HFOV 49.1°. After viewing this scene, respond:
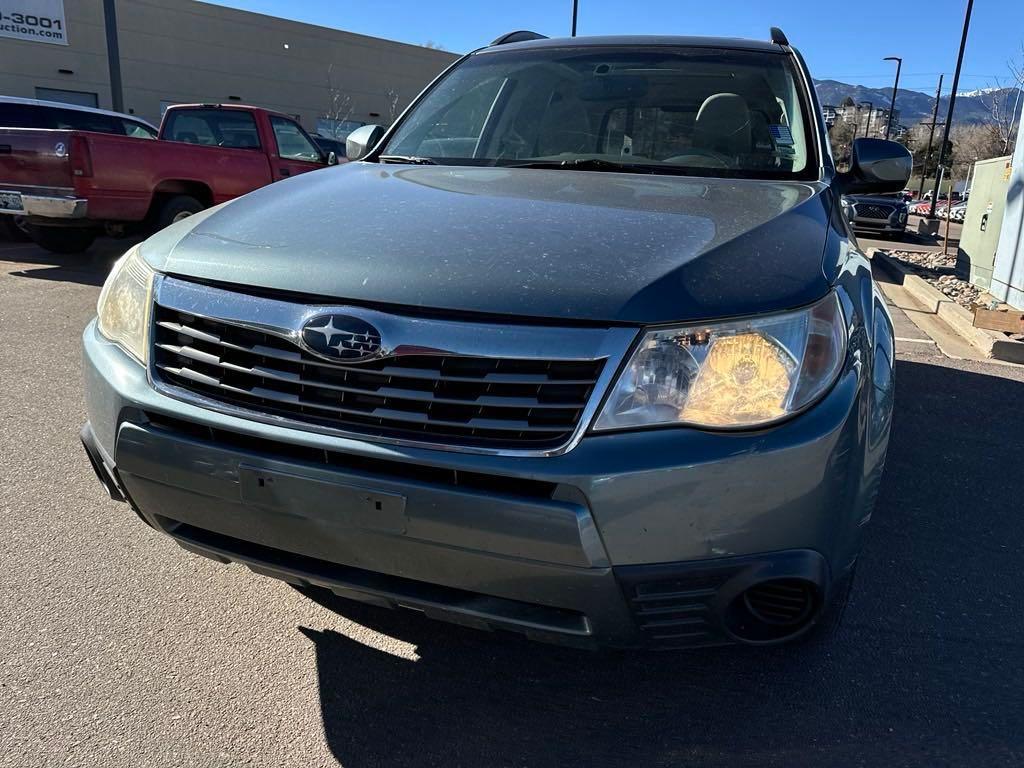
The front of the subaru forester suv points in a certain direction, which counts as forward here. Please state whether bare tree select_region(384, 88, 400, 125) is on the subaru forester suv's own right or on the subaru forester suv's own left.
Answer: on the subaru forester suv's own right

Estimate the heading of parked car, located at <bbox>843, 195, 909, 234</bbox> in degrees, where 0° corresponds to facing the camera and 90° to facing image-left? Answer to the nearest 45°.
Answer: approximately 45°

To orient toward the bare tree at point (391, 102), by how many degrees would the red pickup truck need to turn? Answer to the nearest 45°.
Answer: approximately 45° to its left

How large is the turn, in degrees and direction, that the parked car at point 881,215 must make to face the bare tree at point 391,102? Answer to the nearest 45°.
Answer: approximately 90° to its right

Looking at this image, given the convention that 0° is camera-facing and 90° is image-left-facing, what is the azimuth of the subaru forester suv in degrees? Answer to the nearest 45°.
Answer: approximately 45°

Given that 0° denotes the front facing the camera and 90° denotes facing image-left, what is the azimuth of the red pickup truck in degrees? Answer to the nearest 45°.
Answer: approximately 225°
